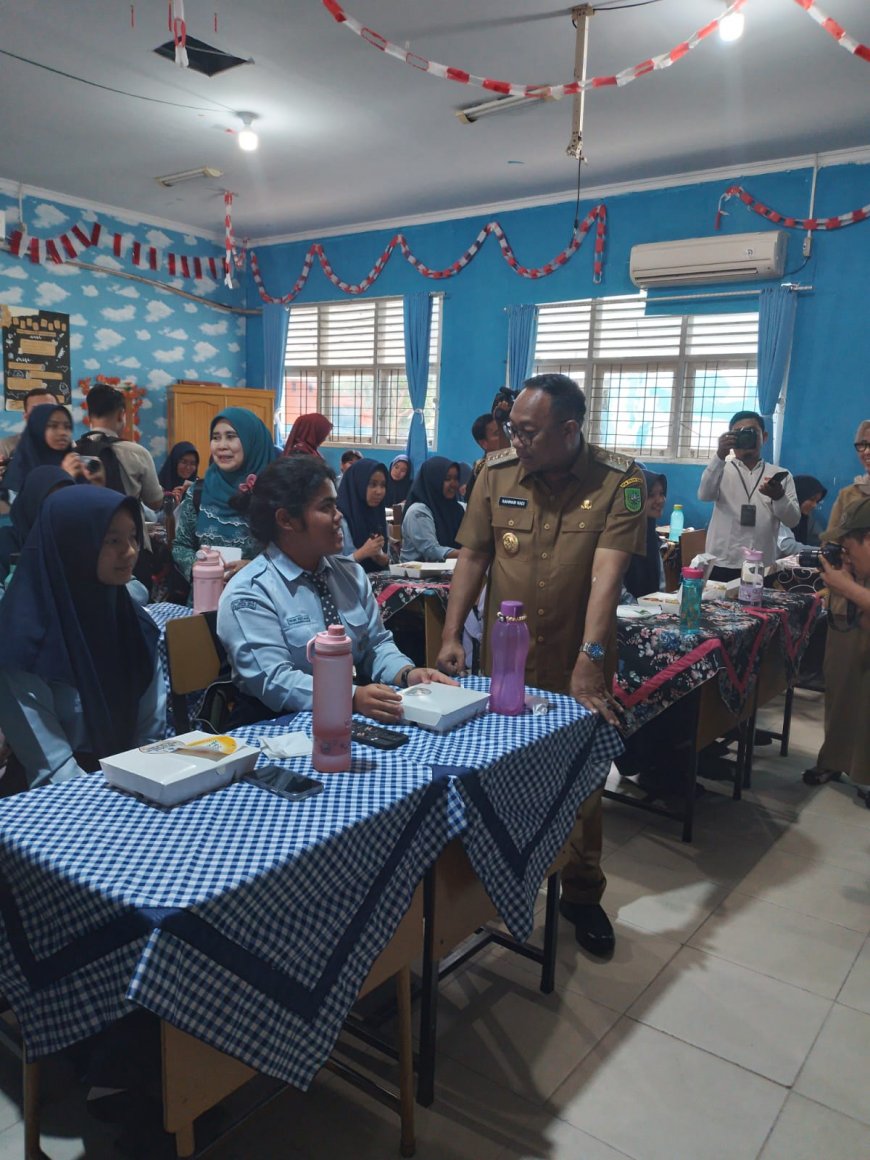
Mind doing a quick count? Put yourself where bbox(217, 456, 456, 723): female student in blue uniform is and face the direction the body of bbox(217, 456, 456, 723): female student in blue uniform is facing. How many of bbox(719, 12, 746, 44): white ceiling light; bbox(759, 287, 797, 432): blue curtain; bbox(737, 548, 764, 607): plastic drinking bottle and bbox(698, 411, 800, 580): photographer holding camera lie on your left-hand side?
4

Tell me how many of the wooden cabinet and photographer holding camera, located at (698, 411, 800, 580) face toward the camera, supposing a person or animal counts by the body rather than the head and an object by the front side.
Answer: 2

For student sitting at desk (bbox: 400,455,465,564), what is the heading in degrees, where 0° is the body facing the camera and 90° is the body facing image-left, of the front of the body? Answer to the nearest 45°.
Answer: approximately 315°

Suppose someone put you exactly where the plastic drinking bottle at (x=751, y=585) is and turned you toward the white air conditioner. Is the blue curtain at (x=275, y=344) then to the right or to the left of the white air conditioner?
left

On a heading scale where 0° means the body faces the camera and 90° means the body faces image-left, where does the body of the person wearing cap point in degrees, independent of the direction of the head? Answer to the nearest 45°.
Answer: approximately 90°

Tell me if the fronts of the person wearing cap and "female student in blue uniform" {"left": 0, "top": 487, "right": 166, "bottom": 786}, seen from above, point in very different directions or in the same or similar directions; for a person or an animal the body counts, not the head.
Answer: very different directions

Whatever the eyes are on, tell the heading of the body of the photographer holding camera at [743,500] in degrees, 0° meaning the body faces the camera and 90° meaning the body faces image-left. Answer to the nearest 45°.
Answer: approximately 0°

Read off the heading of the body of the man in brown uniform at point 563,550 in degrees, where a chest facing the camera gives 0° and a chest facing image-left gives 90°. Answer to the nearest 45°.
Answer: approximately 45°

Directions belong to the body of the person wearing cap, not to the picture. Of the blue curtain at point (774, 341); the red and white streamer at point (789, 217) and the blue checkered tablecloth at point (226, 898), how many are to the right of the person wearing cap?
2

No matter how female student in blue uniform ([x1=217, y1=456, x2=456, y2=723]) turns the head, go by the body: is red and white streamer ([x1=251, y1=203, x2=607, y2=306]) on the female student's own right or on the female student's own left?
on the female student's own left

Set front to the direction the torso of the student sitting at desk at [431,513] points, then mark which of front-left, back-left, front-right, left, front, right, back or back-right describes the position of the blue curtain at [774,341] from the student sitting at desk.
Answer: left

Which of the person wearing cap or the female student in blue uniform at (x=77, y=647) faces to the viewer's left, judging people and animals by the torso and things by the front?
the person wearing cap
